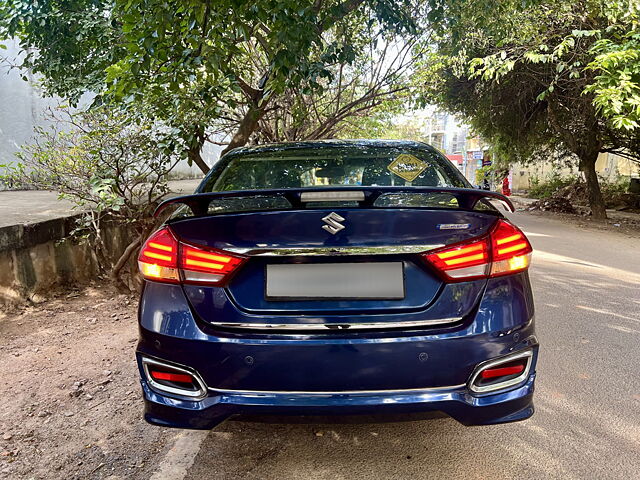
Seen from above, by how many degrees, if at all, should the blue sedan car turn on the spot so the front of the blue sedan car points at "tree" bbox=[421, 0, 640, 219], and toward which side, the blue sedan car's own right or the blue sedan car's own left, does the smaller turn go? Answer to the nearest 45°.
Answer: approximately 45° to the blue sedan car's own right

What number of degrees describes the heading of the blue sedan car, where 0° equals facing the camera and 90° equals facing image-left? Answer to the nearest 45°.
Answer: approximately 180°

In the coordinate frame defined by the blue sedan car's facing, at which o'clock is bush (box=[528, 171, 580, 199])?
The bush is roughly at 1 o'clock from the blue sedan car.

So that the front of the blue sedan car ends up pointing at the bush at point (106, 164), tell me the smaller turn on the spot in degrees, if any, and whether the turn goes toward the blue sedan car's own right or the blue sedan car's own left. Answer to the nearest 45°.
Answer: approximately 45° to the blue sedan car's own left

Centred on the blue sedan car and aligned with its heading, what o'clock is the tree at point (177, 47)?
The tree is roughly at 11 o'clock from the blue sedan car.
